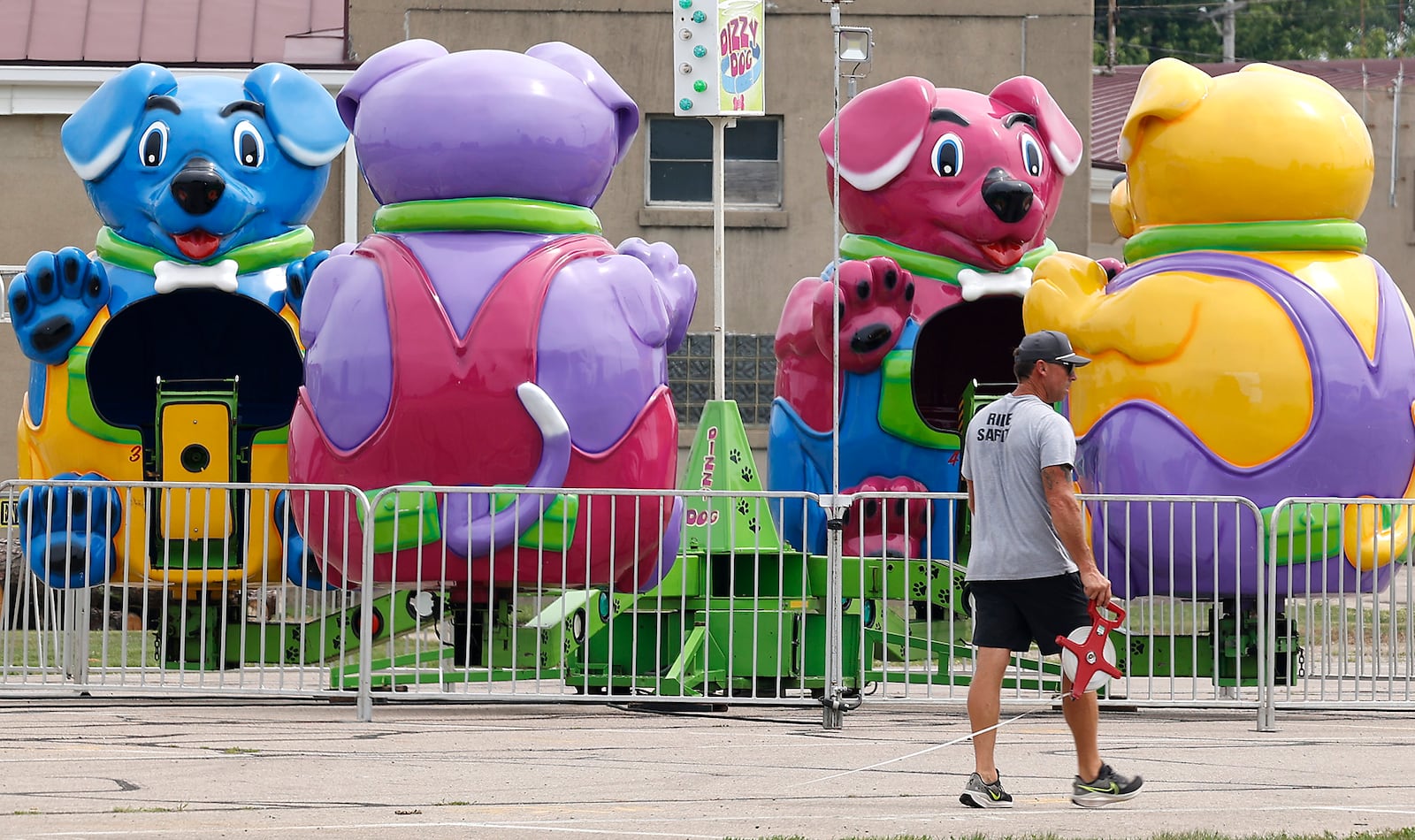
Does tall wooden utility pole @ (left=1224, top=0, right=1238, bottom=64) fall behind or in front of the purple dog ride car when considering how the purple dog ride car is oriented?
in front

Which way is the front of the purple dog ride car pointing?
away from the camera

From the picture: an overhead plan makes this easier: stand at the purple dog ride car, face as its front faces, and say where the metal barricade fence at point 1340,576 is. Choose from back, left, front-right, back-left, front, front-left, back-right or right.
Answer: right

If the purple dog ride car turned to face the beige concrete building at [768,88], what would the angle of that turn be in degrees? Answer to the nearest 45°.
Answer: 0° — it already faces it

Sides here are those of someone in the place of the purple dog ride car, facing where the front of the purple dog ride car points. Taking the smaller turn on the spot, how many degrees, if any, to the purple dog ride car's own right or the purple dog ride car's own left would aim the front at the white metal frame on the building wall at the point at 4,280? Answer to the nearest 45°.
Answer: approximately 45° to the purple dog ride car's own left

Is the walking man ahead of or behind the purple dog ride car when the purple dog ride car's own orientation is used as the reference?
behind

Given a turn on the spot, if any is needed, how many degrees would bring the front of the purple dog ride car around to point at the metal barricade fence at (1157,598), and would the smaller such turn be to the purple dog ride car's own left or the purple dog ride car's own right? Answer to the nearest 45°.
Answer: approximately 90° to the purple dog ride car's own right

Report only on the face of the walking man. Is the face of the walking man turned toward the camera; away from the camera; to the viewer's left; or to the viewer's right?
to the viewer's right

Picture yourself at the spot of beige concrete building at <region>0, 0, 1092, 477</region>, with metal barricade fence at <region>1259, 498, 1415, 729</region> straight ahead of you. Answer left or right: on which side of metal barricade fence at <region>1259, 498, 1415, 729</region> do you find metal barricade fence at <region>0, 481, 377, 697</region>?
right
